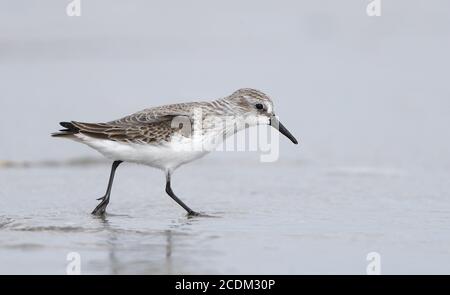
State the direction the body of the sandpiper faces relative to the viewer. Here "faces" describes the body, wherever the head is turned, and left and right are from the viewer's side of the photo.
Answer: facing to the right of the viewer
